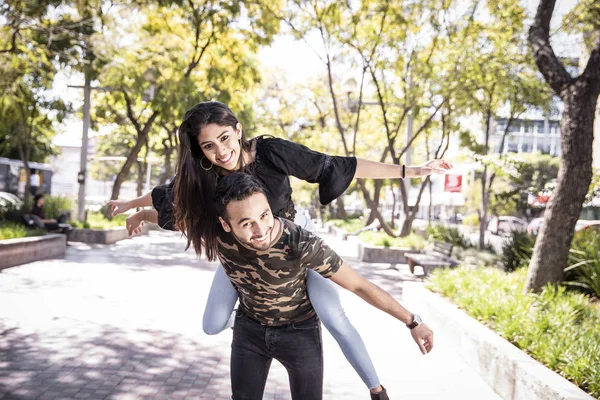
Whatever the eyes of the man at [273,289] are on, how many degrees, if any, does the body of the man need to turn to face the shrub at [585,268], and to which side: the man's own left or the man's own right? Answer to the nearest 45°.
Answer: approximately 135° to the man's own left

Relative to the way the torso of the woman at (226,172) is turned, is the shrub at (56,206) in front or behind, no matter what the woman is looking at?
behind

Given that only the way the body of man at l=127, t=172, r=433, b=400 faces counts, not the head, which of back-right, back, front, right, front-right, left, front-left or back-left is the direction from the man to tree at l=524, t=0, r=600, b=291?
back-left

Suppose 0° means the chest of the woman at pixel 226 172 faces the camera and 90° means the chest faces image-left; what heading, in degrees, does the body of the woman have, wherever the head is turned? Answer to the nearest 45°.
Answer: approximately 0°

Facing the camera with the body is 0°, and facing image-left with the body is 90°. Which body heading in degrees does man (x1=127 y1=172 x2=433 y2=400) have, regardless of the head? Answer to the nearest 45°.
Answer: approximately 0°

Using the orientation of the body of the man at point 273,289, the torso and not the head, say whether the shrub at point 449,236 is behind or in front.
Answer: behind

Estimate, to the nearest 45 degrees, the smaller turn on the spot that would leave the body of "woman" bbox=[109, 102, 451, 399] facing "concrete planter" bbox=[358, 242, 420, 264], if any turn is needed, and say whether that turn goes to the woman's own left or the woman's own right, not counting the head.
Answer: approximately 180°
